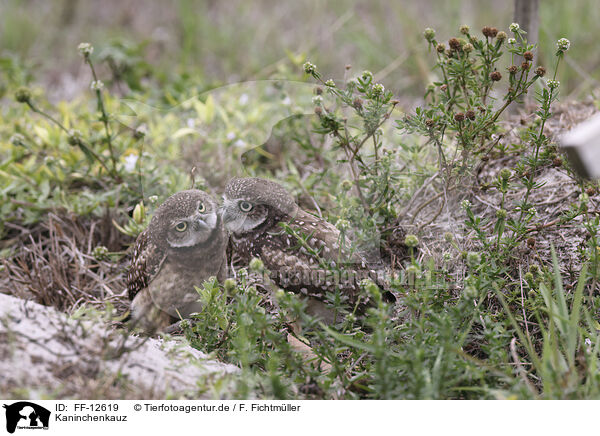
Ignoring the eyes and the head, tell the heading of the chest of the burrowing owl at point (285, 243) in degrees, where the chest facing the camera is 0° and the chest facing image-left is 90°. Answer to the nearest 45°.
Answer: approximately 90°

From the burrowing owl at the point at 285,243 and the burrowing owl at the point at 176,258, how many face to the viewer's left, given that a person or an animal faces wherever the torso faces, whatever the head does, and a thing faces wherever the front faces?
1
